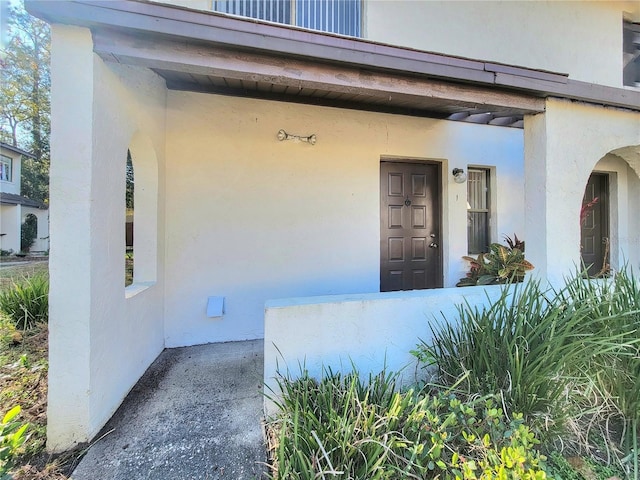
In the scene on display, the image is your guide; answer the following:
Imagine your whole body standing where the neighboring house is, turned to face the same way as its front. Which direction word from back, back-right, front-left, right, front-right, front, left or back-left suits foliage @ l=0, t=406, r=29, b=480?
front-right

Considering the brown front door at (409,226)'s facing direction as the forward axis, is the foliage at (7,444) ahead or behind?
ahead

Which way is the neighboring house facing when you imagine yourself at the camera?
facing the viewer and to the right of the viewer

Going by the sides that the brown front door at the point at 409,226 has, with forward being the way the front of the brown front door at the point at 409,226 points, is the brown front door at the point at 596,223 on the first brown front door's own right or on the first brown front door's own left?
on the first brown front door's own left

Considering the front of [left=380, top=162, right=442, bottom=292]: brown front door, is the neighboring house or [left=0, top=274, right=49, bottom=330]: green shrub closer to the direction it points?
the green shrub

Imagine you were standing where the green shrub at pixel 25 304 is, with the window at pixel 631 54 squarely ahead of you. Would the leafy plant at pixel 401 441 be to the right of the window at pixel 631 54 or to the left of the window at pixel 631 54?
right

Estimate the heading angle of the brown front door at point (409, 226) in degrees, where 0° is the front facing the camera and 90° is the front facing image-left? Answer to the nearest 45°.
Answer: approximately 0°

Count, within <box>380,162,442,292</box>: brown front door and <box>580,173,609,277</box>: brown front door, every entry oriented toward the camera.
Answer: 2

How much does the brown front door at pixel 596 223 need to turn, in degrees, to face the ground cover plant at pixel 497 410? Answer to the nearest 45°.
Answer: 0° — it already faces it

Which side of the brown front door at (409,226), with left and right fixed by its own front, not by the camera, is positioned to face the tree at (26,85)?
right
